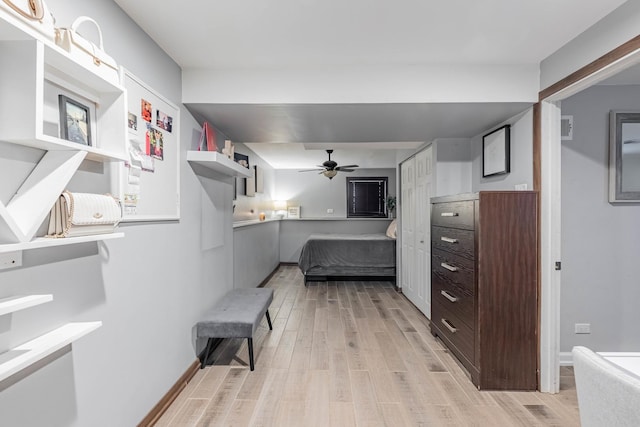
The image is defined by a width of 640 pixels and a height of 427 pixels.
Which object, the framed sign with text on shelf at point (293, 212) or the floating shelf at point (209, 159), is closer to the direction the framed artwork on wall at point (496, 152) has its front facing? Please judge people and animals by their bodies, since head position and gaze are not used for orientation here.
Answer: the floating shelf

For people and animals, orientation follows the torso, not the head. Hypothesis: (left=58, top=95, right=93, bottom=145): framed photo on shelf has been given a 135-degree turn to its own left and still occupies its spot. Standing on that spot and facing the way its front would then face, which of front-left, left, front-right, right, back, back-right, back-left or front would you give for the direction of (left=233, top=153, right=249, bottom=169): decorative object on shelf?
front-right

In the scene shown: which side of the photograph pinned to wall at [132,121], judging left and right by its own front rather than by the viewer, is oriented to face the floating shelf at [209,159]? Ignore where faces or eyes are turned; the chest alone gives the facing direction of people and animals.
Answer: left

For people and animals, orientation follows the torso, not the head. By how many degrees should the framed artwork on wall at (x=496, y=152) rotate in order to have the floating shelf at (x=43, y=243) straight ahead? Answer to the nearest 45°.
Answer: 0° — it already faces it

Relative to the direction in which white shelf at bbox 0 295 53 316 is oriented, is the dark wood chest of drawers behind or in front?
in front

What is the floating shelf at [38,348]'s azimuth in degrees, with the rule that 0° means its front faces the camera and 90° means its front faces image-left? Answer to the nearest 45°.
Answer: approximately 315°

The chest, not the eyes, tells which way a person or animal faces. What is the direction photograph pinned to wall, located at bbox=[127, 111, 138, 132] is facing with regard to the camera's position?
facing the viewer and to the right of the viewer

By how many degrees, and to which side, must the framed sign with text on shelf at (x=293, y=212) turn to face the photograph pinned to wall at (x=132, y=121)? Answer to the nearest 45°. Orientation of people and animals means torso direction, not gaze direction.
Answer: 0° — it already faces it

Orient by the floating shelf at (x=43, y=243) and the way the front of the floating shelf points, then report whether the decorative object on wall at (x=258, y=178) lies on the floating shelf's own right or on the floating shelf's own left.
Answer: on the floating shelf's own left

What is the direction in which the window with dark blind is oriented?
toward the camera

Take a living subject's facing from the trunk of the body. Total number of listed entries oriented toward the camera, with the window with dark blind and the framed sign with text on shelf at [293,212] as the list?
2

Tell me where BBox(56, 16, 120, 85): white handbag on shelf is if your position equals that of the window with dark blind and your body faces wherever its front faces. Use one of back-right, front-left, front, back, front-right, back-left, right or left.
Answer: front
